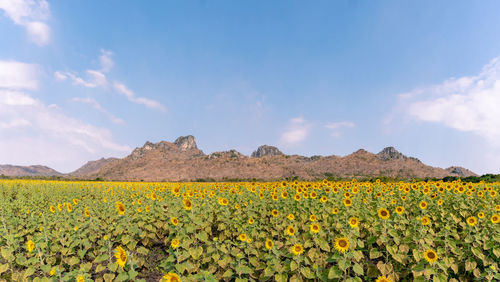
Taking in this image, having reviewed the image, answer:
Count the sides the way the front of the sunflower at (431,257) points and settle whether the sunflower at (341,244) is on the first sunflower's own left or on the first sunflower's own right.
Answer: on the first sunflower's own right

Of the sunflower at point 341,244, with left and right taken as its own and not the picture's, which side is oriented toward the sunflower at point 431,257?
left

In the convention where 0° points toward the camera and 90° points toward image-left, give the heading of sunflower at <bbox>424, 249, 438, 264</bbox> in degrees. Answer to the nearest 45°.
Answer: approximately 0°

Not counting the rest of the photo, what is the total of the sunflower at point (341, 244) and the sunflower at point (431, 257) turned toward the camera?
2

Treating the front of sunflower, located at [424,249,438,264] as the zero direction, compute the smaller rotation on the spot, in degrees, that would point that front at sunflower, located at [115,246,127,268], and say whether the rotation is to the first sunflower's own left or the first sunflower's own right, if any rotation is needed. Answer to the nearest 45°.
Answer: approximately 45° to the first sunflower's own right

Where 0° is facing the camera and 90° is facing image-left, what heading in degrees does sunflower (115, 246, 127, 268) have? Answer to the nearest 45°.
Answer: approximately 315°

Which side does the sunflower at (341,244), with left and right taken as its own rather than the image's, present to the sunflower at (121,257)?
right
